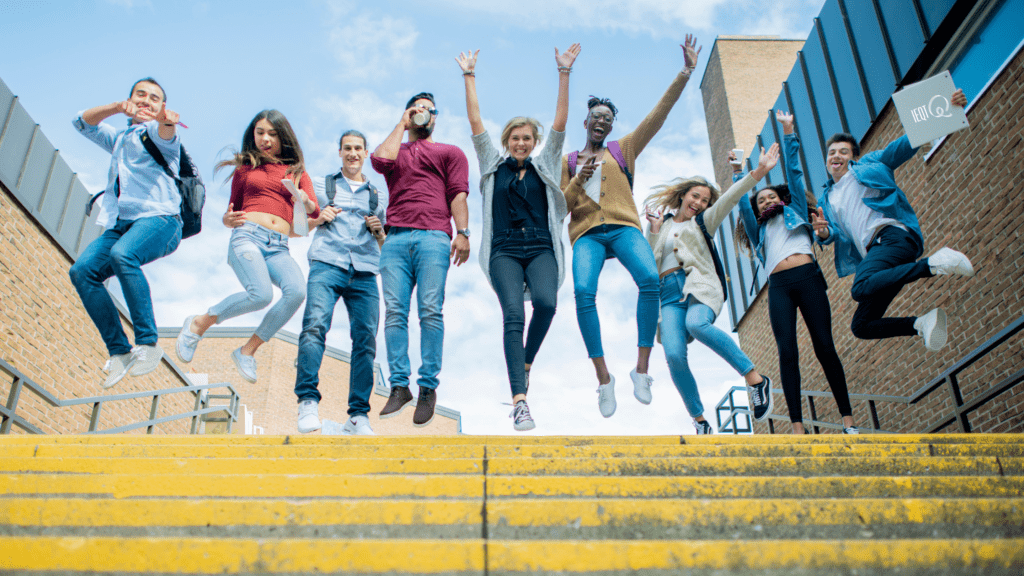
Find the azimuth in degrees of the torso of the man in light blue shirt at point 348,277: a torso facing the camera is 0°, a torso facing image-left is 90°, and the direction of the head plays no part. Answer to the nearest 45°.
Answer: approximately 0°

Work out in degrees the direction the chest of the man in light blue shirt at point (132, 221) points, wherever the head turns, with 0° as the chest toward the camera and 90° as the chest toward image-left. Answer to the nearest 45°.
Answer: approximately 45°

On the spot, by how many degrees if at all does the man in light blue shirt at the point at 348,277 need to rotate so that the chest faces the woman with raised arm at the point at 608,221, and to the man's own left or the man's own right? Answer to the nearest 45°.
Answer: approximately 90° to the man's own left

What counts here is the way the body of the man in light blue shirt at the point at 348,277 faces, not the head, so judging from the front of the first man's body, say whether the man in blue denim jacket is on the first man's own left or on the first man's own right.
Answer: on the first man's own left

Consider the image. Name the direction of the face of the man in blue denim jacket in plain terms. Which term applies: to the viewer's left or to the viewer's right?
to the viewer's left

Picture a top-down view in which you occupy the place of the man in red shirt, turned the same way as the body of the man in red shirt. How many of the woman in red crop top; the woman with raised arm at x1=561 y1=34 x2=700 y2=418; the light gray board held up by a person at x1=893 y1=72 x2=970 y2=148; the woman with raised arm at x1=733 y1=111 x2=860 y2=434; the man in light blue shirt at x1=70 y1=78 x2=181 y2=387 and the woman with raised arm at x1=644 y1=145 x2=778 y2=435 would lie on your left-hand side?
4

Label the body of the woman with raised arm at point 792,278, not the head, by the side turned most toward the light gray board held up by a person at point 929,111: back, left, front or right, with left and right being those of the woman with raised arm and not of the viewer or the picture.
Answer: left

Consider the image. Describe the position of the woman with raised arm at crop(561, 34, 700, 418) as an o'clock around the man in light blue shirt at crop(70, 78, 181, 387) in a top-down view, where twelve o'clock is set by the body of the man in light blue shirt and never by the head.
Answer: The woman with raised arm is roughly at 8 o'clock from the man in light blue shirt.

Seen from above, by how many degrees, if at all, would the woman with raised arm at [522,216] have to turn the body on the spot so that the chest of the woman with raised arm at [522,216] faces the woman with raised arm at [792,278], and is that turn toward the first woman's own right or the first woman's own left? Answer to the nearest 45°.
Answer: approximately 90° to the first woman's own left
